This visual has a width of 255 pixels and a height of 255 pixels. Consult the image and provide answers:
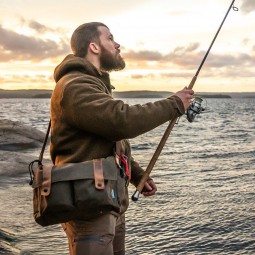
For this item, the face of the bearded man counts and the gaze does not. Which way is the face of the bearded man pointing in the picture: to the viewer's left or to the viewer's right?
to the viewer's right

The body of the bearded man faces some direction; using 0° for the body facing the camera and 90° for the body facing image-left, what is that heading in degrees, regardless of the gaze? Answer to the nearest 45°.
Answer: approximately 270°
